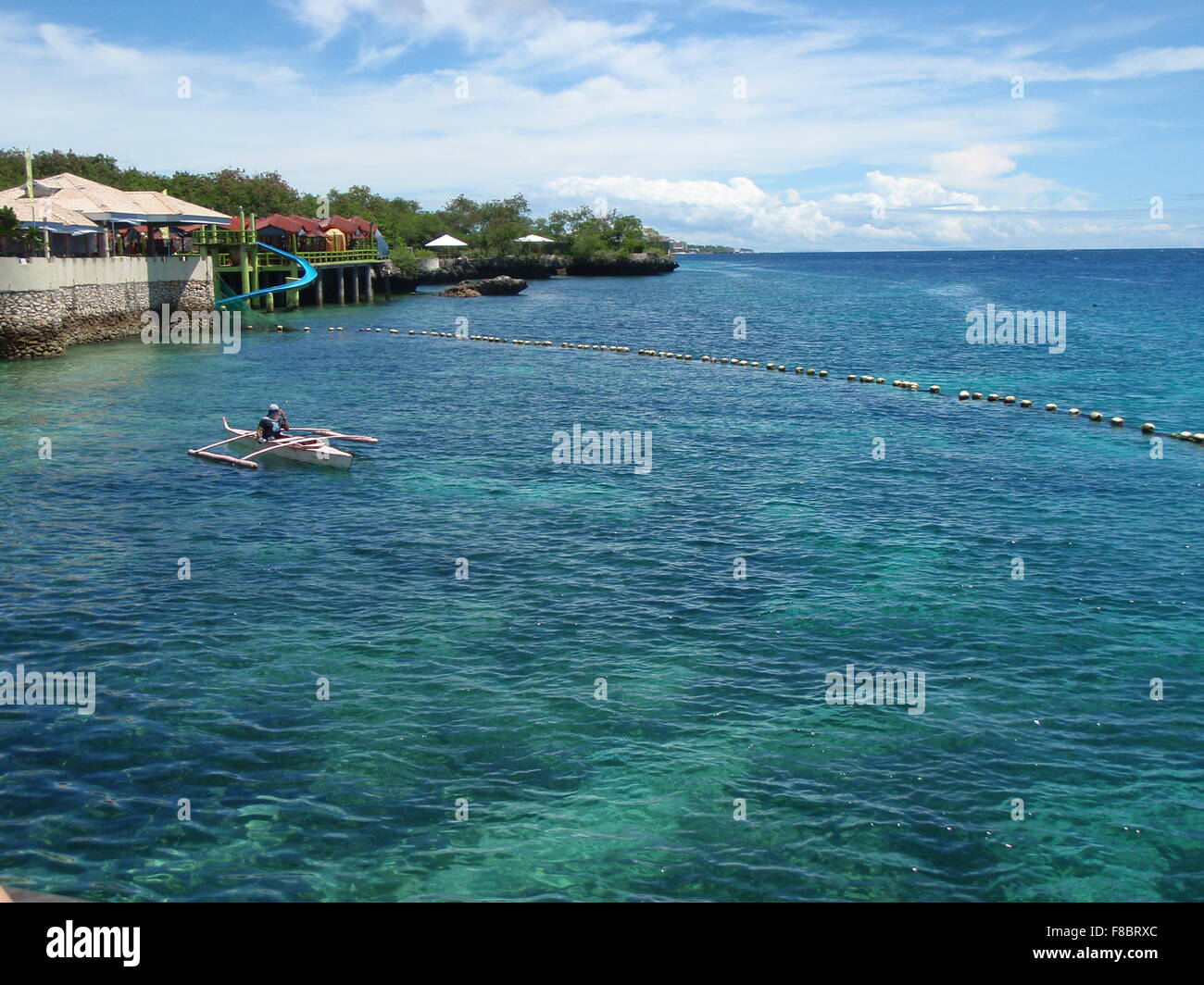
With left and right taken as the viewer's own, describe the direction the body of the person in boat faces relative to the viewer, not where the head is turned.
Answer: facing the viewer and to the right of the viewer

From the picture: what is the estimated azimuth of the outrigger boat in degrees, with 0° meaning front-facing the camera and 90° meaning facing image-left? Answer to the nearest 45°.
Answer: approximately 315°
